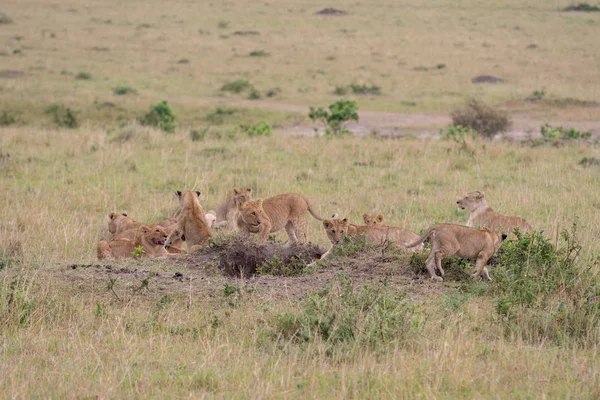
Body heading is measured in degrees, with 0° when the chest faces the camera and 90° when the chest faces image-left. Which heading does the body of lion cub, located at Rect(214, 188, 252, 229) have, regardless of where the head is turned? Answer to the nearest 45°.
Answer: approximately 315°

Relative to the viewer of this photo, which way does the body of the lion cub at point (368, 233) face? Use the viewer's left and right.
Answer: facing to the left of the viewer

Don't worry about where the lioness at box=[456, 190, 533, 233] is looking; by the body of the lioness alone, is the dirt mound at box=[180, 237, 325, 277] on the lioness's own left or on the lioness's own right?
on the lioness's own left

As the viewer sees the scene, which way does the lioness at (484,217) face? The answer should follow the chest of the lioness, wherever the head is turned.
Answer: to the viewer's left

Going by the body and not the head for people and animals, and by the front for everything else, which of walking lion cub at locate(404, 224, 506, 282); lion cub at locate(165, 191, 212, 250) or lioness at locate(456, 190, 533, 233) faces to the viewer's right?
the walking lion cub

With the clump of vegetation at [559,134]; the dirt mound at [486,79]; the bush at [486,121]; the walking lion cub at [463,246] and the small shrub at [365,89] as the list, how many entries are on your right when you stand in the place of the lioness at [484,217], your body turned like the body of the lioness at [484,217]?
4

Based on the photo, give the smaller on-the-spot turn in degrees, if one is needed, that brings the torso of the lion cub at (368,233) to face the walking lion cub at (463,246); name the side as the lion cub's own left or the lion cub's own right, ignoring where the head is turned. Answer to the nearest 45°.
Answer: approximately 135° to the lion cub's own left

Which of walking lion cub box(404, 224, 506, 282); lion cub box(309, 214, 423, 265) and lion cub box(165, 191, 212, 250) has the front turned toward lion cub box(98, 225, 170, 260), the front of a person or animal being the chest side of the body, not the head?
lion cub box(309, 214, 423, 265)

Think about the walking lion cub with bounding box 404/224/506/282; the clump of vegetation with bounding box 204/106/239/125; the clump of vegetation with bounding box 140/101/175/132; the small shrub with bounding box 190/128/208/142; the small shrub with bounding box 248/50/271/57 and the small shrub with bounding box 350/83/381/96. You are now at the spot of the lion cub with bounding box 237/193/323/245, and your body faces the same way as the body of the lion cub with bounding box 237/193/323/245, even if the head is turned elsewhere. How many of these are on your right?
5

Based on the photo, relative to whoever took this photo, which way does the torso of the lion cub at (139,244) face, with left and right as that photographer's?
facing to the right of the viewer

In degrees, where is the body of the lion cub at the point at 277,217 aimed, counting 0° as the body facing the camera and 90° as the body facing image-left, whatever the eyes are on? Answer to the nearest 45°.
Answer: approximately 90°

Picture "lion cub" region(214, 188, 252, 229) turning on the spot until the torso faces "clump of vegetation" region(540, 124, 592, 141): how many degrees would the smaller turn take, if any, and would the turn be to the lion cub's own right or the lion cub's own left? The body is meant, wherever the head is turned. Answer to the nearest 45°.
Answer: approximately 90° to the lion cub's own left

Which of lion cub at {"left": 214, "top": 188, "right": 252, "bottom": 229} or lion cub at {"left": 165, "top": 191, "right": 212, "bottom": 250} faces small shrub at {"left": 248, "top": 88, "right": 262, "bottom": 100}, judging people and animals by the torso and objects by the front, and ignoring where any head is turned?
lion cub at {"left": 165, "top": 191, "right": 212, "bottom": 250}

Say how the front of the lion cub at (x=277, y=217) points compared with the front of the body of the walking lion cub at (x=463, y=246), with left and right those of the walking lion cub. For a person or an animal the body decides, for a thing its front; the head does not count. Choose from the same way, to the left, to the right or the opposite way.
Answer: the opposite way
